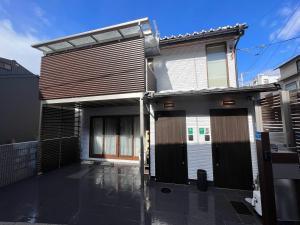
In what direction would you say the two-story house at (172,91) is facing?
toward the camera

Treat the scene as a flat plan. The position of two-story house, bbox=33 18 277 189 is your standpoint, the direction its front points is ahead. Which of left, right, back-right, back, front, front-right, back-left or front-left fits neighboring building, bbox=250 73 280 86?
back-left

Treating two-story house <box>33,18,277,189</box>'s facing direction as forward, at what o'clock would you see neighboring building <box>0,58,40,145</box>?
The neighboring building is roughly at 4 o'clock from the two-story house.

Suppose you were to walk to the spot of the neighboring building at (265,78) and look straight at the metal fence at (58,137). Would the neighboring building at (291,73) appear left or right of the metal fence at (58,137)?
left

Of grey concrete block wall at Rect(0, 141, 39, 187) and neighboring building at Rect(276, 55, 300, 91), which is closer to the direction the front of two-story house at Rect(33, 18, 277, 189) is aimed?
the grey concrete block wall

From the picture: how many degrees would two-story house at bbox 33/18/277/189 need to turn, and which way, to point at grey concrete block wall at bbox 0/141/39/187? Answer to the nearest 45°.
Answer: approximately 90° to its right

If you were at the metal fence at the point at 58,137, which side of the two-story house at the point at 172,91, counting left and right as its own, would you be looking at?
right

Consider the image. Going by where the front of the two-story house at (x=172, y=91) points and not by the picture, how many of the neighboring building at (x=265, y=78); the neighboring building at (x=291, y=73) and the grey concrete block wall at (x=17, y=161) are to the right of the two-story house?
1

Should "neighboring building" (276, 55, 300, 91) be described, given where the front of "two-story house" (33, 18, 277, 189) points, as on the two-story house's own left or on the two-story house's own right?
on the two-story house's own left
